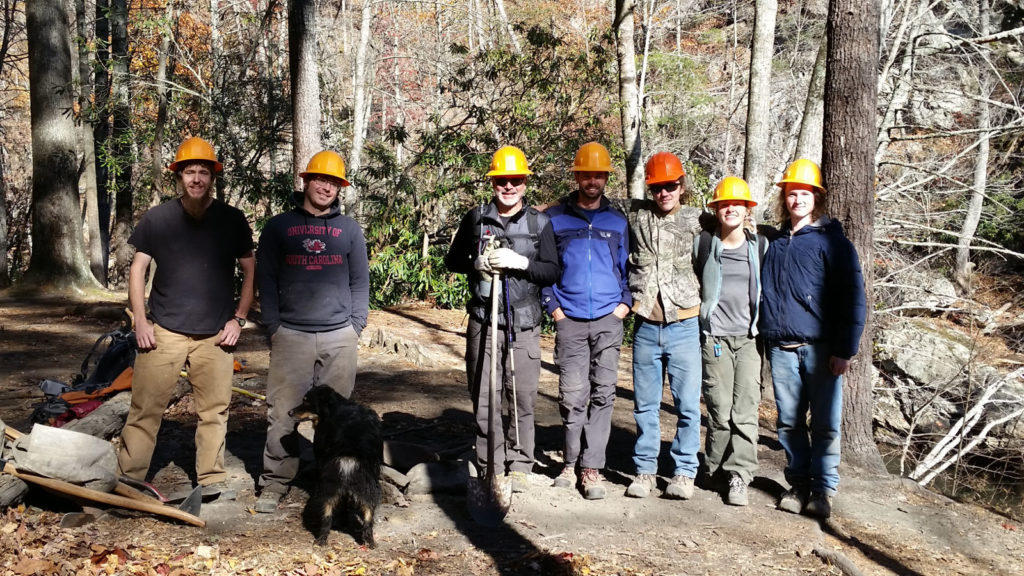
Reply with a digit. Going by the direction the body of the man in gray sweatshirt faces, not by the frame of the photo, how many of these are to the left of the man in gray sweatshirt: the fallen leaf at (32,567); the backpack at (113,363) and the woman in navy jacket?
1

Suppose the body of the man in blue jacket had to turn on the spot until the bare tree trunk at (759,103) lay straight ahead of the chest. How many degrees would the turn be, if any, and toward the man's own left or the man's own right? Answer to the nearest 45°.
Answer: approximately 180°

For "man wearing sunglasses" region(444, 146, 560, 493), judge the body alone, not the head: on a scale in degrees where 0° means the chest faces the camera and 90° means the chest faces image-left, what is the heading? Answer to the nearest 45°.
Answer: approximately 0°

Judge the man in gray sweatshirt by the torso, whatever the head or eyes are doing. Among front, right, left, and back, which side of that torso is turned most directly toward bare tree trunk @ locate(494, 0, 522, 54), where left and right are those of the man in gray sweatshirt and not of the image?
back

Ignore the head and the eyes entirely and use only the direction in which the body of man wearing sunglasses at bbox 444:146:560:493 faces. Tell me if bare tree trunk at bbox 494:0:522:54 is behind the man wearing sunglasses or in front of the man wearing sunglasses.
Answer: behind

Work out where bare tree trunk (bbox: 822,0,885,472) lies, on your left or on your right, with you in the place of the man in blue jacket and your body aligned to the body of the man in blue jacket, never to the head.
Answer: on your left

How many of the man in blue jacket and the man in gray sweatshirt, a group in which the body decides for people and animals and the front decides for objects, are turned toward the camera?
2

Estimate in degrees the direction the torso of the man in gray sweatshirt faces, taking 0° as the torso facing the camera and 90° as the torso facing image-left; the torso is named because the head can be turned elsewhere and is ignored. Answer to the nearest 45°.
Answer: approximately 0°
